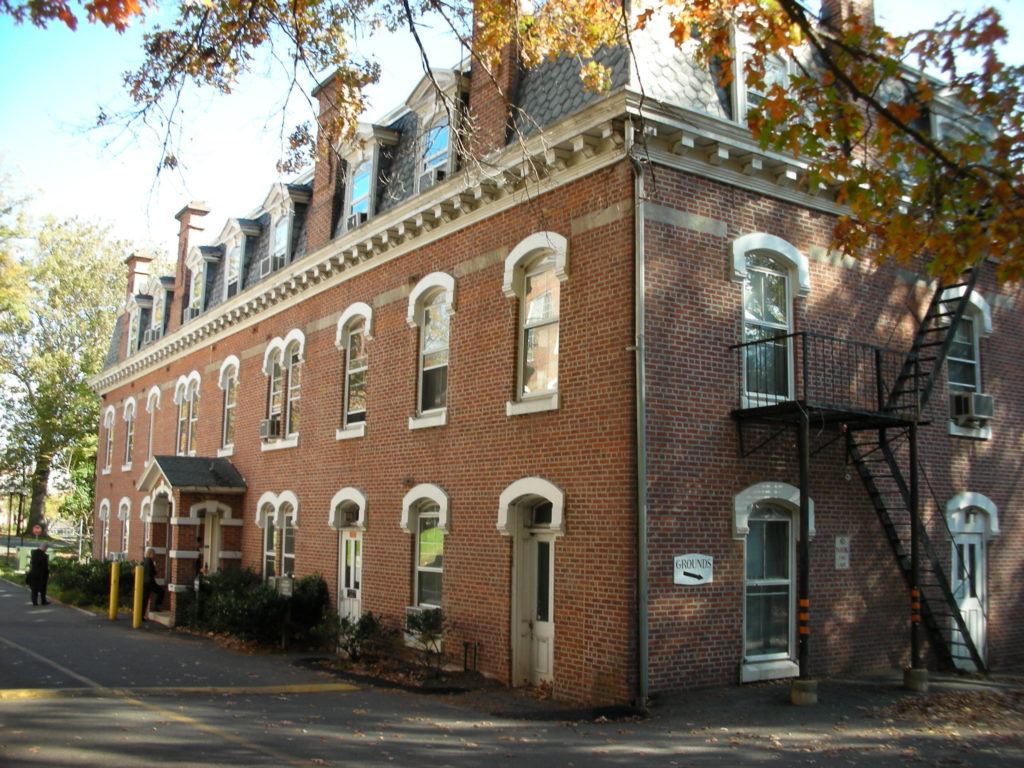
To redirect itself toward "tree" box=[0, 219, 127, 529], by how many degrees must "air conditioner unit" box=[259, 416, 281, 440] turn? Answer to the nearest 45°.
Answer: approximately 135° to its right

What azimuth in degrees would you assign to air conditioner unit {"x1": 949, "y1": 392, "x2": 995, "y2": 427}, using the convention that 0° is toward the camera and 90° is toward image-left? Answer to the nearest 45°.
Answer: approximately 315°

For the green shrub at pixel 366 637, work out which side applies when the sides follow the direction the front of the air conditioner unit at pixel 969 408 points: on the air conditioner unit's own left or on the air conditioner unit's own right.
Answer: on the air conditioner unit's own right

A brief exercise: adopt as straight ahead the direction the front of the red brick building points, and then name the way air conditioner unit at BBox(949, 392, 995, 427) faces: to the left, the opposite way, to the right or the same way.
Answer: to the left

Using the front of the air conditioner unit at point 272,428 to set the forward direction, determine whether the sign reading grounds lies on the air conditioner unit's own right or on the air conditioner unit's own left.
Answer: on the air conditioner unit's own left

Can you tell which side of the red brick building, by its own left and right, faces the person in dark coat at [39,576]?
right
